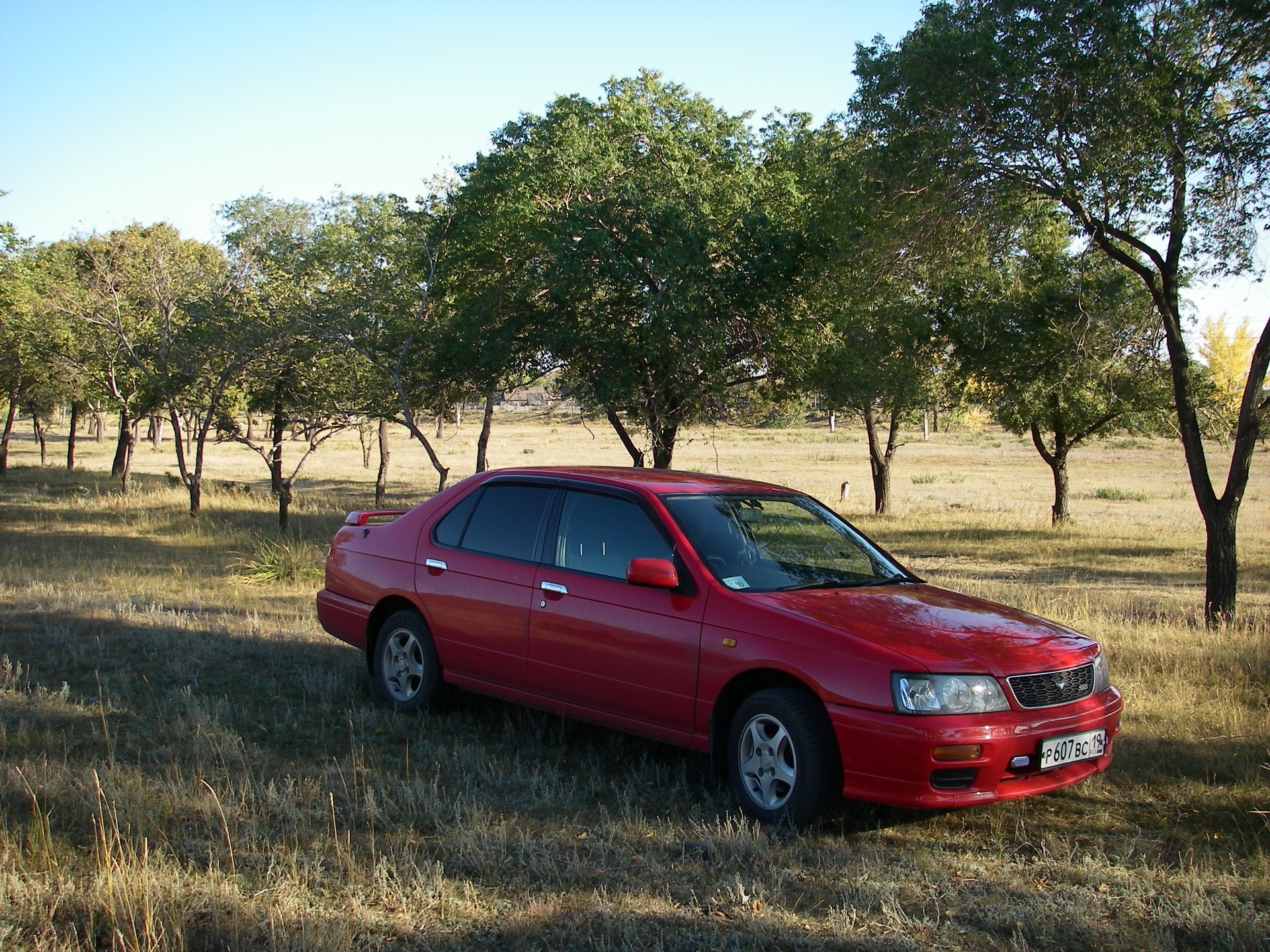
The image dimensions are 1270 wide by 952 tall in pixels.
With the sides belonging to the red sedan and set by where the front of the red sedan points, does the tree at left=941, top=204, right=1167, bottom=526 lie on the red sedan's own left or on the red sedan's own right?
on the red sedan's own left

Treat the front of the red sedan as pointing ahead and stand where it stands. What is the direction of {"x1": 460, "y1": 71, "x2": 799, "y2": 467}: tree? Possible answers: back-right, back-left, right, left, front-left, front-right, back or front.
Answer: back-left

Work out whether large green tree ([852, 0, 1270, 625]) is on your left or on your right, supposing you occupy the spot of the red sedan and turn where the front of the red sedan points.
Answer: on your left

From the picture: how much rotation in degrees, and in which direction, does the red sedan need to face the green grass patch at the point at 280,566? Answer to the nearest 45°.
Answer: approximately 180°

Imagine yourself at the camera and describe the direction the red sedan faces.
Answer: facing the viewer and to the right of the viewer

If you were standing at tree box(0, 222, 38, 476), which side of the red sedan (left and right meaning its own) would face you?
back

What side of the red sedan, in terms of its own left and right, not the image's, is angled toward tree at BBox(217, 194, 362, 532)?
back
